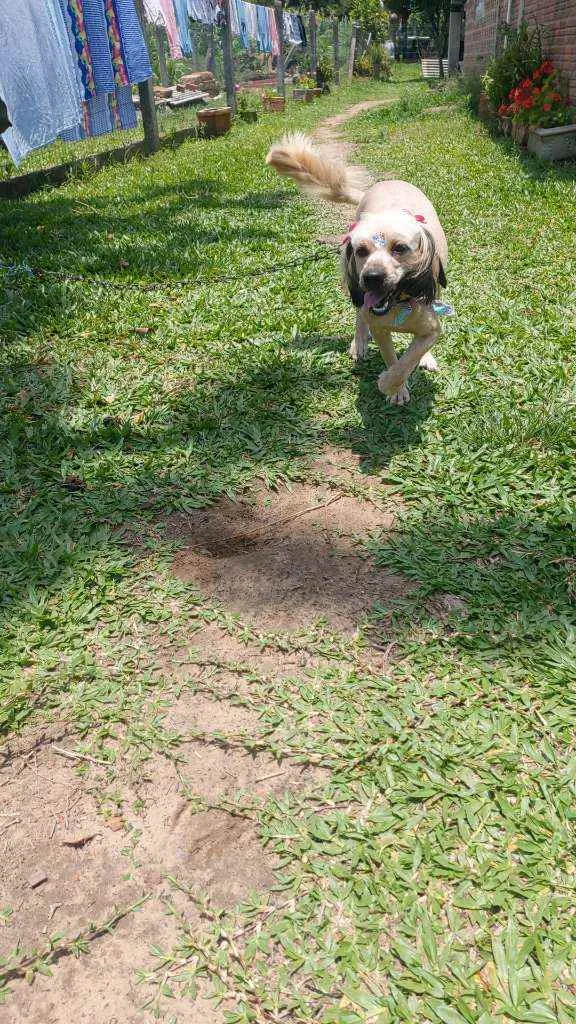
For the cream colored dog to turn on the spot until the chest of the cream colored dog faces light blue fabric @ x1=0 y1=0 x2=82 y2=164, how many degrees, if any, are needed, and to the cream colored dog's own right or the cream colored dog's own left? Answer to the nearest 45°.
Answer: approximately 135° to the cream colored dog's own right

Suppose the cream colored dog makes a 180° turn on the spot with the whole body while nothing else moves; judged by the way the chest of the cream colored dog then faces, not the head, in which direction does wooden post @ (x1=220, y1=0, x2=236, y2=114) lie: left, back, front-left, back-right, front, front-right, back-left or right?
front

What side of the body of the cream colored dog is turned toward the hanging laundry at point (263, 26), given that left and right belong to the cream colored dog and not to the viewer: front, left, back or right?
back

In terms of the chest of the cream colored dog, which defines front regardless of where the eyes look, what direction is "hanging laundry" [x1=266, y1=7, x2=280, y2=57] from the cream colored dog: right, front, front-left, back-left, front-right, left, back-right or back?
back

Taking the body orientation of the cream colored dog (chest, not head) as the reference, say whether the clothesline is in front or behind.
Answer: behind

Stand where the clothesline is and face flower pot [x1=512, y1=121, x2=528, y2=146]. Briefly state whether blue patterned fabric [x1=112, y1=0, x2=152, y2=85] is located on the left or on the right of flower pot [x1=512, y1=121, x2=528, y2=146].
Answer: right

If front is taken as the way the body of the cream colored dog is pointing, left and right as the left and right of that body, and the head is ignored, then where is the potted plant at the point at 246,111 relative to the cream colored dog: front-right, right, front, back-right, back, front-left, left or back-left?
back

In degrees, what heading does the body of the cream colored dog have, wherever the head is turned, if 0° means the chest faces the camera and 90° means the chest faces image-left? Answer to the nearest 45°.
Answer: approximately 0°

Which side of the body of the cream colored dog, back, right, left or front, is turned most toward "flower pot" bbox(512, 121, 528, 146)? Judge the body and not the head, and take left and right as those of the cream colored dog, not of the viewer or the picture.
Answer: back

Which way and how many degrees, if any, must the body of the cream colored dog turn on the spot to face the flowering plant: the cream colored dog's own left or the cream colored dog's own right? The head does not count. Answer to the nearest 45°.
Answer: approximately 180°

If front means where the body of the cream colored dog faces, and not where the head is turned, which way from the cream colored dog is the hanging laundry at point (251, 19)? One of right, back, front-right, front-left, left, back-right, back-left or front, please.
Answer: back

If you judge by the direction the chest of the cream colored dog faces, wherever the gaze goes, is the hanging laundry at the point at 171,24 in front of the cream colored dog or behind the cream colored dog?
behind

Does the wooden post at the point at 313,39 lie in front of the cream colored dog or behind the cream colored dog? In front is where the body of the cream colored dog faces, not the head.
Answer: behind

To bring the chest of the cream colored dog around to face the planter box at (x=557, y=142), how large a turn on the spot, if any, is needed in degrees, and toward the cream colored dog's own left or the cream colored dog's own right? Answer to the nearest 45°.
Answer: approximately 180°
